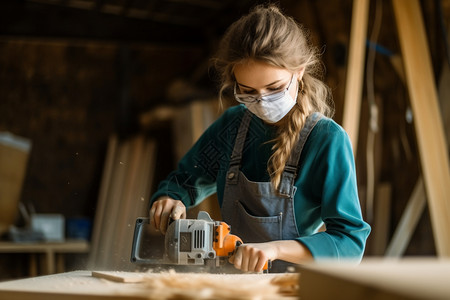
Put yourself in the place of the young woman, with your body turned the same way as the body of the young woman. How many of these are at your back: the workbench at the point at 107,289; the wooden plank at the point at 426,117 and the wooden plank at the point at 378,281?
1

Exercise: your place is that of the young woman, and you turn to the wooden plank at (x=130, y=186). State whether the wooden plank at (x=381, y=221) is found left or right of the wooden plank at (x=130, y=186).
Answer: right

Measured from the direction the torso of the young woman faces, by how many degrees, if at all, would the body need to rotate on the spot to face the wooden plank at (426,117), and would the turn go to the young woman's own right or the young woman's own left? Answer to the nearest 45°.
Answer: approximately 180°

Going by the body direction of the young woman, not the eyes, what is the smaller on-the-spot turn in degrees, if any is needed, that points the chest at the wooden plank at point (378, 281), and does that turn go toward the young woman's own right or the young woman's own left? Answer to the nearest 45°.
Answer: approximately 45° to the young woman's own left

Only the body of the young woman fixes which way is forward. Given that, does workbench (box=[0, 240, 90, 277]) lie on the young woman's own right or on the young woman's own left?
on the young woman's own right

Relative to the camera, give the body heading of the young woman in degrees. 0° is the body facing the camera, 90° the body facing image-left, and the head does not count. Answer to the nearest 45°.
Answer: approximately 45°

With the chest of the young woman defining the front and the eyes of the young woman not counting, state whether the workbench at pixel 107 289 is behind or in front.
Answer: in front

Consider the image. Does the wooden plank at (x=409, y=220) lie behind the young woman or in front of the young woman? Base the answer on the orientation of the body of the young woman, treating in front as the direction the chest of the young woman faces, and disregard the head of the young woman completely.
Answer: behind

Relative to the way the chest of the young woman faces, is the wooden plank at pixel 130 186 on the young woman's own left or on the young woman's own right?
on the young woman's own right

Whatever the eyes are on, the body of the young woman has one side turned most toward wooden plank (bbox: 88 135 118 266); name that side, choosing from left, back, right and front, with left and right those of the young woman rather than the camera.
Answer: right

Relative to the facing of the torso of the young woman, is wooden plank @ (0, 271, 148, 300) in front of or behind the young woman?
in front

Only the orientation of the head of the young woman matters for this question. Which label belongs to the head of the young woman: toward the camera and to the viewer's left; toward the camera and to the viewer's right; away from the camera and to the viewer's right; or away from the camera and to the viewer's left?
toward the camera and to the viewer's left
